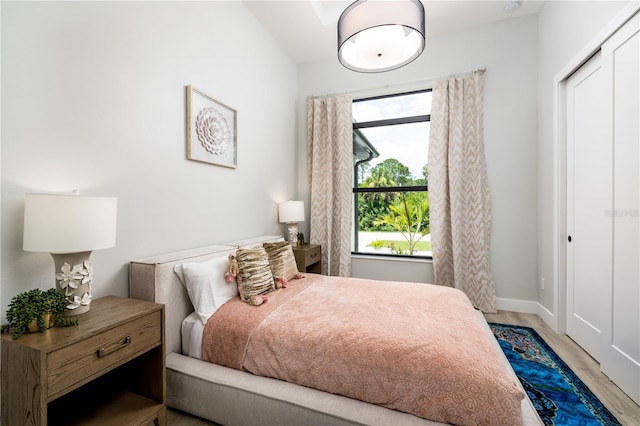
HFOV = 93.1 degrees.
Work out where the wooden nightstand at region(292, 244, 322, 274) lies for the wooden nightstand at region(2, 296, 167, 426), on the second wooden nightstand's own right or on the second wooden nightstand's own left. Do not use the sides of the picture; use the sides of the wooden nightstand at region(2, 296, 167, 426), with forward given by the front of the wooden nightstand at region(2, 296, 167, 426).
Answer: on the second wooden nightstand's own left

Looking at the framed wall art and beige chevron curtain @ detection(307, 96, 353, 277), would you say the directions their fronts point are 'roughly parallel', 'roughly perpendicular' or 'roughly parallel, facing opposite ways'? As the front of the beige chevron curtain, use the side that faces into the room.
roughly perpendicular

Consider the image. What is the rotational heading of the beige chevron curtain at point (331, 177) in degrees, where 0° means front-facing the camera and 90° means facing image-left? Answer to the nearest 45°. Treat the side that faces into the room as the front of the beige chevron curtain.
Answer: approximately 0°

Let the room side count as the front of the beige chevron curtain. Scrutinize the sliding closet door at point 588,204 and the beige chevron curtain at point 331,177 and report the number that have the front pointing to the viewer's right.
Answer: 0

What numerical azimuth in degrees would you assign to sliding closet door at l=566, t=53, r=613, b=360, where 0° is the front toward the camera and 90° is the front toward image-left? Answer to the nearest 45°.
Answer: approximately 45°

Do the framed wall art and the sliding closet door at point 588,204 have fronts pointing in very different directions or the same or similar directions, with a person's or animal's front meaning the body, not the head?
very different directions

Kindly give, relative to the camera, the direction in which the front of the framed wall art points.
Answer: facing the viewer and to the right of the viewer

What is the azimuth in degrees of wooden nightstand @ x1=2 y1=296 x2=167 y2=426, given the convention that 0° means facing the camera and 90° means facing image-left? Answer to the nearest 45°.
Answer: approximately 315°

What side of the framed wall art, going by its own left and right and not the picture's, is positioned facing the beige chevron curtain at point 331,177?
left

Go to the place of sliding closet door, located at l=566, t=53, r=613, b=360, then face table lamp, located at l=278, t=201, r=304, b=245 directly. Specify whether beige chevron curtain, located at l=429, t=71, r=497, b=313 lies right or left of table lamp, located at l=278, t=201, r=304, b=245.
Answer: right

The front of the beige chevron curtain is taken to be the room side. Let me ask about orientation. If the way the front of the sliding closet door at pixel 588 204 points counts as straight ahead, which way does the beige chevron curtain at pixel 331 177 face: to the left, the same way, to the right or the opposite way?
to the left

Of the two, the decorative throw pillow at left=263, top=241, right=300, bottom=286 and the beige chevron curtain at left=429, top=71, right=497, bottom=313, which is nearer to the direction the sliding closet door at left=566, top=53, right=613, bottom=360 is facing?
the decorative throw pillow

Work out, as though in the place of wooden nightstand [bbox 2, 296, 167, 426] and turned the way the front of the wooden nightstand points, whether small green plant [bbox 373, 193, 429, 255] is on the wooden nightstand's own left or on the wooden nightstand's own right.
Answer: on the wooden nightstand's own left

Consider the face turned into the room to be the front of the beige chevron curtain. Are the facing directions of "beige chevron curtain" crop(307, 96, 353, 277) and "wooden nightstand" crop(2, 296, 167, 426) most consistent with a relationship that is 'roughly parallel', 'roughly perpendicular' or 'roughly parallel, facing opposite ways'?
roughly perpendicular
